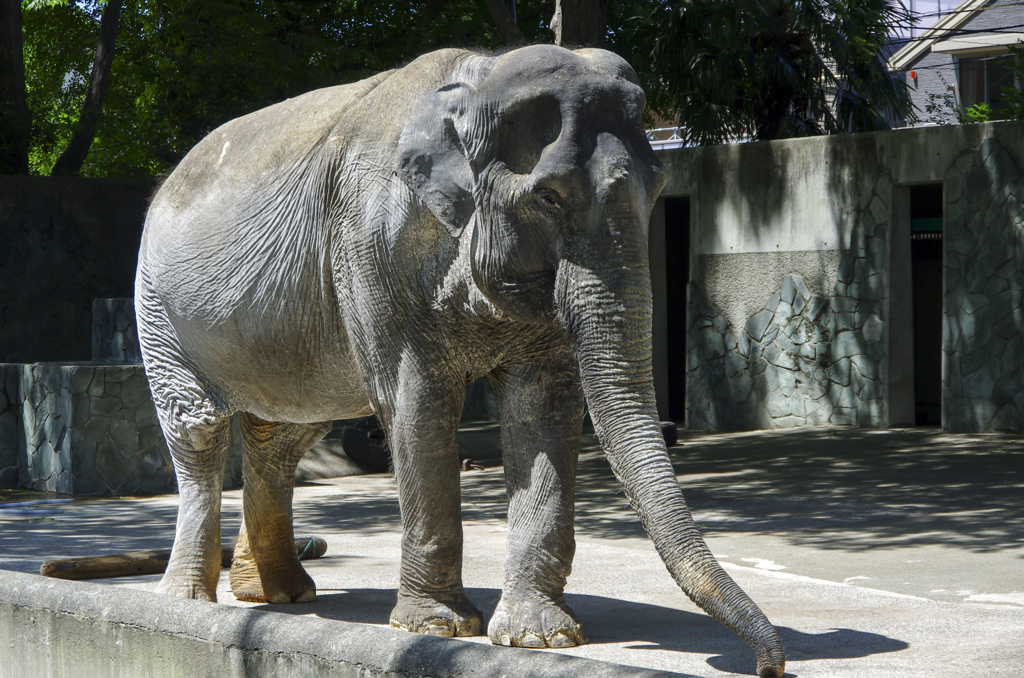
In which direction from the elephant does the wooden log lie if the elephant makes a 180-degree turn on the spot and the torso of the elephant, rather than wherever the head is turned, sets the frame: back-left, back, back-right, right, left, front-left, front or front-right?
front

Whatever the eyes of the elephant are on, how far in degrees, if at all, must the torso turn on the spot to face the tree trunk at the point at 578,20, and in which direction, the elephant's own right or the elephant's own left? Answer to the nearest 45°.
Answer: approximately 135° to the elephant's own left

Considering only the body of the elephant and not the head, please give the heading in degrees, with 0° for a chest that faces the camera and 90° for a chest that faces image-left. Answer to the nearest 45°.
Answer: approximately 315°
